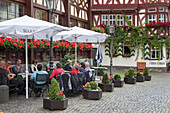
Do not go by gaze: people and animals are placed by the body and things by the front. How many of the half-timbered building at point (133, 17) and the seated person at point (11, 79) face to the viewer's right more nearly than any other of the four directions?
1

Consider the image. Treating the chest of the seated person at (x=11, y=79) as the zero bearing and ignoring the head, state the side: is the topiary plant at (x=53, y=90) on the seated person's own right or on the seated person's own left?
on the seated person's own right

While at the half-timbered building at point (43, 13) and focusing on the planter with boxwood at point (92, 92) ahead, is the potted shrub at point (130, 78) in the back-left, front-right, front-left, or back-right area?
front-left

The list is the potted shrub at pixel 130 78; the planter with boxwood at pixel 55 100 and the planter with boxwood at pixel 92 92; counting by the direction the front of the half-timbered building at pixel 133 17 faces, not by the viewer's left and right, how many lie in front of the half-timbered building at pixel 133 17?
3

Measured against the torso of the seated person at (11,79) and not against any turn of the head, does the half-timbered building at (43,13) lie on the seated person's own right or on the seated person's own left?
on the seated person's own left

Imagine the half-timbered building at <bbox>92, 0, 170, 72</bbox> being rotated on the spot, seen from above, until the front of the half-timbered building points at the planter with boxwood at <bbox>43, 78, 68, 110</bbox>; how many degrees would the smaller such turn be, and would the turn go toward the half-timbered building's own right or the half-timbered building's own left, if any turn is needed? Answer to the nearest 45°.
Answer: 0° — it already faces it

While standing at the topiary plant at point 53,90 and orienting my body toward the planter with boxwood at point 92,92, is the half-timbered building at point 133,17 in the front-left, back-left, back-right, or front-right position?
front-left

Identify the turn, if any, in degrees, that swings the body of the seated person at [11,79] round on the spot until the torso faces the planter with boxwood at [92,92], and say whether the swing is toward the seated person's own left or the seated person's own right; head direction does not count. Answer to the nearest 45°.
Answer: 0° — they already face it

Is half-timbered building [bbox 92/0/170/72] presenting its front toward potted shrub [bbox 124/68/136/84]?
yes

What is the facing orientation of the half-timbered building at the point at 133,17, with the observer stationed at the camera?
facing the viewer

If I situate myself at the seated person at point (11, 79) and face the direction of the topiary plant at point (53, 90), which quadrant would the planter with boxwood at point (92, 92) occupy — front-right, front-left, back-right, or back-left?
front-left

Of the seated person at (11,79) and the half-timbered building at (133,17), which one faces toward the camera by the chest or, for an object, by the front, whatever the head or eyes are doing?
the half-timbered building

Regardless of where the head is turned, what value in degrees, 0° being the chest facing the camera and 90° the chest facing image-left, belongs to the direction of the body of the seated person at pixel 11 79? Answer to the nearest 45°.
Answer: approximately 270°

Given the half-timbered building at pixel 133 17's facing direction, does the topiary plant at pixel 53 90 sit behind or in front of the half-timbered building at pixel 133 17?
in front

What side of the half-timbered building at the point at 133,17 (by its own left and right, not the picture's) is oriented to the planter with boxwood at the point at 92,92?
front
